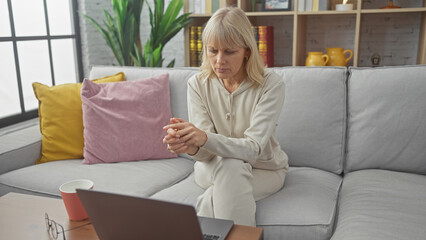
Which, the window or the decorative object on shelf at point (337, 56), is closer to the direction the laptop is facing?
the decorative object on shelf

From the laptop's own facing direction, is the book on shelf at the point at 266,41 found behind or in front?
in front

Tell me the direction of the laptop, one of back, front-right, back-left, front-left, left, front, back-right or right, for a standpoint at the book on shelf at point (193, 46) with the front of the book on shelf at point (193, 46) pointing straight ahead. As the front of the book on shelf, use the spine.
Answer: front

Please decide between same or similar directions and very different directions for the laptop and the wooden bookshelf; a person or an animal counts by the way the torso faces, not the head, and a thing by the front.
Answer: very different directions

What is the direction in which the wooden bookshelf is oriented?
toward the camera

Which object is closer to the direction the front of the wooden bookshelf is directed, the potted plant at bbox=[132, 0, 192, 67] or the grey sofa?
the grey sofa

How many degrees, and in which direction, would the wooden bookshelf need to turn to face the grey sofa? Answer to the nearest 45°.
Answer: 0° — it already faces it

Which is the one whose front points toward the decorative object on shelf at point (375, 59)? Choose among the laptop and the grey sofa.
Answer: the laptop

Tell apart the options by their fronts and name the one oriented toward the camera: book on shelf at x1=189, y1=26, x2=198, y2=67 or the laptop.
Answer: the book on shelf

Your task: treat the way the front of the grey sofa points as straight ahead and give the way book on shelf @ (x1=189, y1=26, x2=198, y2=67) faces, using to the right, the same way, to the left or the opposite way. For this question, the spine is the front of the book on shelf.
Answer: the same way

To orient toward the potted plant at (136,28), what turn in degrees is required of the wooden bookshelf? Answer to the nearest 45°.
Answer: approximately 90° to its right

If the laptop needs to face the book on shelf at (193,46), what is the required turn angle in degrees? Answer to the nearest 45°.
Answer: approximately 45° to its left

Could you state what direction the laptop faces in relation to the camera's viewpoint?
facing away from the viewer and to the right of the viewer

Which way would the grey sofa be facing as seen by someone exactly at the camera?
facing the viewer

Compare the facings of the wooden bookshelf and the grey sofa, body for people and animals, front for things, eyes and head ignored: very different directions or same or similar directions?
same or similar directions

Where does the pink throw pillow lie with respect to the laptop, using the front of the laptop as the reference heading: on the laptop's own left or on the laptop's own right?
on the laptop's own left

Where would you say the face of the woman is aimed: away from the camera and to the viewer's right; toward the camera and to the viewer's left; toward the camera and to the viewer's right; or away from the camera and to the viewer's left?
toward the camera and to the viewer's left

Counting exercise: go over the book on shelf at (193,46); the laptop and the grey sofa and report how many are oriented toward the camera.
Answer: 2

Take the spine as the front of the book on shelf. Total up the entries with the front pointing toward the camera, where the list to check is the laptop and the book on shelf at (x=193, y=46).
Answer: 1

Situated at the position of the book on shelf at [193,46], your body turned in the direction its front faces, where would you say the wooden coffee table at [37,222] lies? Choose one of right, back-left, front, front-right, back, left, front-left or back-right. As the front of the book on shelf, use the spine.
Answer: front

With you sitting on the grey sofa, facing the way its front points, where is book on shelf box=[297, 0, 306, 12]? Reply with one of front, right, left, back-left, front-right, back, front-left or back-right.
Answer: back

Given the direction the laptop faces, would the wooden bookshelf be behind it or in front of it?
in front
